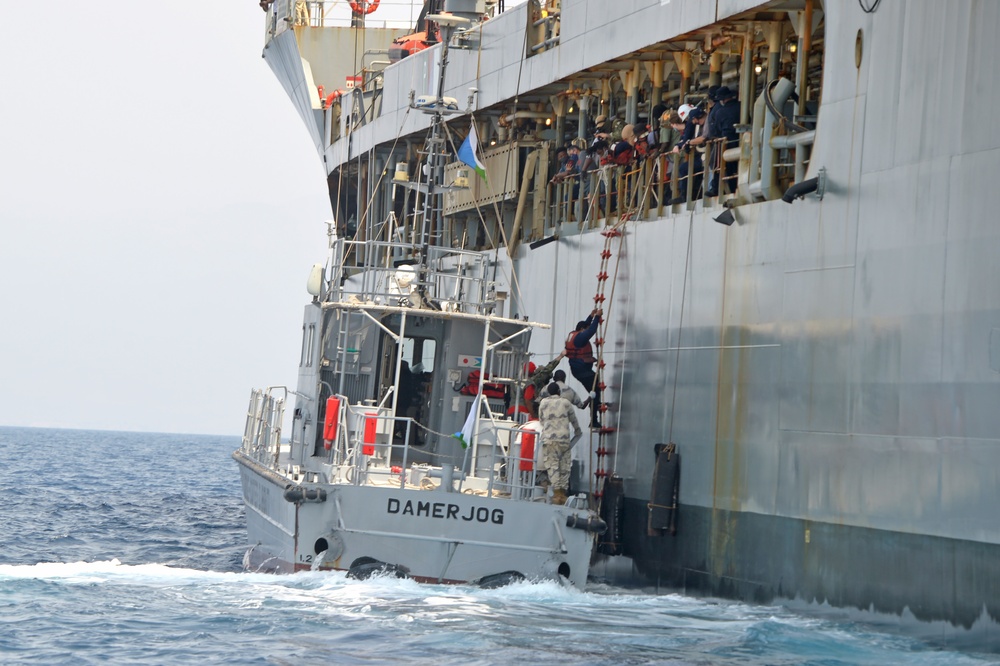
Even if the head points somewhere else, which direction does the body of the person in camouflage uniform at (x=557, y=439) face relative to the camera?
away from the camera

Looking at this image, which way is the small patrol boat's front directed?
away from the camera

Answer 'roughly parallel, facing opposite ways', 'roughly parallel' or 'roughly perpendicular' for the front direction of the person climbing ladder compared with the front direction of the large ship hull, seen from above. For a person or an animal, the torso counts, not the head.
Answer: roughly perpendicular

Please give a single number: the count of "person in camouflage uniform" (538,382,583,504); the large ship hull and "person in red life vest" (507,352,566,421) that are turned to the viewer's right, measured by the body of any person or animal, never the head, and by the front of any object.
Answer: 1

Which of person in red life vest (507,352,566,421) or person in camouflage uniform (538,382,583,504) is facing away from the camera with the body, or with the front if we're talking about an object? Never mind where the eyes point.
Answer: the person in camouflage uniform

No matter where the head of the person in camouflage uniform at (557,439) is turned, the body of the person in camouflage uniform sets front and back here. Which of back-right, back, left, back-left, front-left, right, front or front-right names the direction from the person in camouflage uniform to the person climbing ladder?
front

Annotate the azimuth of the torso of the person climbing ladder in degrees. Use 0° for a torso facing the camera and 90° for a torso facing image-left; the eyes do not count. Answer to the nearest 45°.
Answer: approximately 225°

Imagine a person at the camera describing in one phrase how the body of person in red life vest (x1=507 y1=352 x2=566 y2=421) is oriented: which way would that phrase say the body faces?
to the viewer's right

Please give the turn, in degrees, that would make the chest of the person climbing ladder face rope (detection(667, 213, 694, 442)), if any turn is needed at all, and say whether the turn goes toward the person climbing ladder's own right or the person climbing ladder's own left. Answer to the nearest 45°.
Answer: approximately 90° to the person climbing ladder's own right

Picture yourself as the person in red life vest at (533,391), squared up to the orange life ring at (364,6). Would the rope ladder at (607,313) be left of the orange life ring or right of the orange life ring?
right

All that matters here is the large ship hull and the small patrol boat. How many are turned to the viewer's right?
0

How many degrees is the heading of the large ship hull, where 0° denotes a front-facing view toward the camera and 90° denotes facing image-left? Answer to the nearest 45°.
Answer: approximately 135°

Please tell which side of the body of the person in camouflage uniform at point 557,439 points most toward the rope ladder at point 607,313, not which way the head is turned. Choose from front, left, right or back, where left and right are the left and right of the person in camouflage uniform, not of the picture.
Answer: front

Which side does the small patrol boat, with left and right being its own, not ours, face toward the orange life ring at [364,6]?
front
